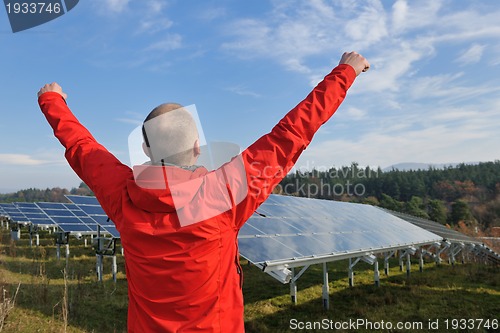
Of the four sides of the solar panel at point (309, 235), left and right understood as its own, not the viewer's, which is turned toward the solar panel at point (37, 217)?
back

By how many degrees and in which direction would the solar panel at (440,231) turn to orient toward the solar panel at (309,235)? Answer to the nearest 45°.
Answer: approximately 45° to its right

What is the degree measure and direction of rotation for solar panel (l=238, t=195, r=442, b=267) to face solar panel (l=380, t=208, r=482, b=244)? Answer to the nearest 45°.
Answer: approximately 90° to its left

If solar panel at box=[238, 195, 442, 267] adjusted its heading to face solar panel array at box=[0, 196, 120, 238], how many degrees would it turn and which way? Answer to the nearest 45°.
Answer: approximately 180°
